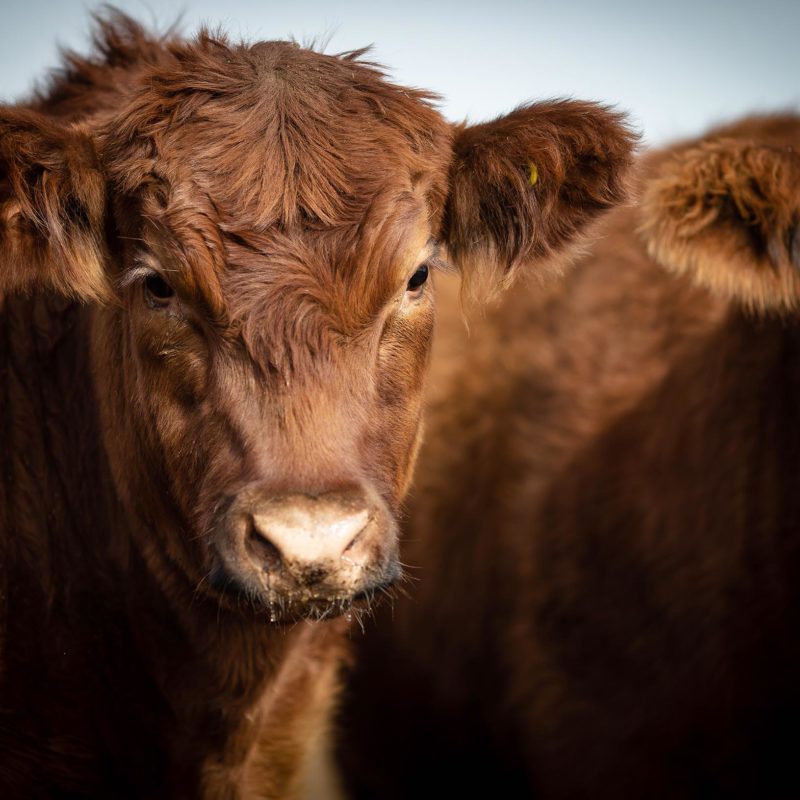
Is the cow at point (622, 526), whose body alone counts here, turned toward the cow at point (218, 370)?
no

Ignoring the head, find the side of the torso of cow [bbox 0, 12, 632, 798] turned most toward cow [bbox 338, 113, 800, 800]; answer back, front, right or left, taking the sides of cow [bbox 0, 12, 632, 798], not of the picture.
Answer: left

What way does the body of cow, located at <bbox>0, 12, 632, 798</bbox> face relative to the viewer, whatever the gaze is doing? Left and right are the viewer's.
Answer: facing the viewer and to the right of the viewer

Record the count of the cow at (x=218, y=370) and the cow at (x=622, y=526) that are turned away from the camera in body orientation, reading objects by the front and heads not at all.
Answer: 0

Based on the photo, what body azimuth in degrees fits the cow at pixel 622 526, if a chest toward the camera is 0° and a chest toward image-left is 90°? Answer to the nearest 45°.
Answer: approximately 315°
